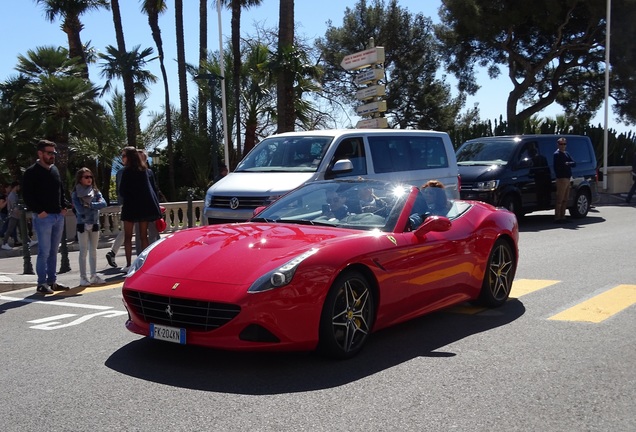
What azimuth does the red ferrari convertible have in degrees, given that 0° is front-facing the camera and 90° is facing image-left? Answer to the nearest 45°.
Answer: approximately 45°

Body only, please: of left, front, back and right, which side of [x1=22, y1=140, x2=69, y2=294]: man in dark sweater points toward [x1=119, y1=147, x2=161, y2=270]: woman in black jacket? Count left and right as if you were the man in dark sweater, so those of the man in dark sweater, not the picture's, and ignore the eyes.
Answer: left

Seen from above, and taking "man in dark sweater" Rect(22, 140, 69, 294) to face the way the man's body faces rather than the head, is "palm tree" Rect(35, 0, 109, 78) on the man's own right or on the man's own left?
on the man's own left

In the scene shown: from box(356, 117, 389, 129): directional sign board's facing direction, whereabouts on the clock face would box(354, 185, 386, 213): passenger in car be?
The passenger in car is roughly at 12 o'clock from the directional sign board.

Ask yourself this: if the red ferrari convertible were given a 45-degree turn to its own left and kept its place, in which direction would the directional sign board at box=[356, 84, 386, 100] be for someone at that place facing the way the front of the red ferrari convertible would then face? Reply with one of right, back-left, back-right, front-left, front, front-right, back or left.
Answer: back

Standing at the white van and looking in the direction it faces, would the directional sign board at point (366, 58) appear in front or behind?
behind

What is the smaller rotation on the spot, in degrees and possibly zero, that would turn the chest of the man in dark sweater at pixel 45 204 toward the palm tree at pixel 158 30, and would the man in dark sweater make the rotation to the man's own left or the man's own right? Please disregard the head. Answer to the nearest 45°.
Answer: approximately 135° to the man's own left

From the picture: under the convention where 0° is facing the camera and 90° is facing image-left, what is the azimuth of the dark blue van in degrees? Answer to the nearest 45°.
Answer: approximately 45°

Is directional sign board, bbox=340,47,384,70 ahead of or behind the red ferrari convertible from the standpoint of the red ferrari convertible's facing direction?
behind

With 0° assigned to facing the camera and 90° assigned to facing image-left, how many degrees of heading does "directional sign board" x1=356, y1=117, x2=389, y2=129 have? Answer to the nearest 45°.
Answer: approximately 0°

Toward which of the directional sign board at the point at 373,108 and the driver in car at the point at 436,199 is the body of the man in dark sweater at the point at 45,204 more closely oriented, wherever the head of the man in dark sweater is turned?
the driver in car
